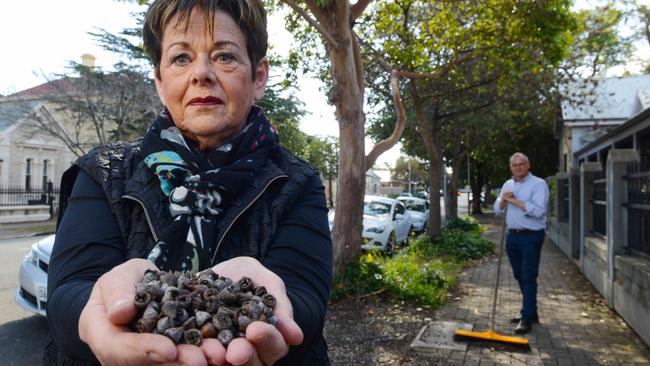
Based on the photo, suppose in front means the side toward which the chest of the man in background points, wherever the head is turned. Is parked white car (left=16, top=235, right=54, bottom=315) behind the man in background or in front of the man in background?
in front

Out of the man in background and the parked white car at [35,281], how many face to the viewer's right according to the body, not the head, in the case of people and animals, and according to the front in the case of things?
0

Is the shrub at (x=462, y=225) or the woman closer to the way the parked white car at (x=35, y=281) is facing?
the woman

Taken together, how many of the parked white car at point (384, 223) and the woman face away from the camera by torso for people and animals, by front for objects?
0

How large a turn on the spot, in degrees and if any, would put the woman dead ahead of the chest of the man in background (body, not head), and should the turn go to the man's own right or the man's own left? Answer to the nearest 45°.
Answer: approximately 45° to the man's own left

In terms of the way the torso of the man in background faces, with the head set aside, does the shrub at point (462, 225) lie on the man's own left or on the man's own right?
on the man's own right

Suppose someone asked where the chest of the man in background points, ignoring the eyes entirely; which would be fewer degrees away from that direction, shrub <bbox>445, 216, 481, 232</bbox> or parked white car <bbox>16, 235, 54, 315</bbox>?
the parked white car

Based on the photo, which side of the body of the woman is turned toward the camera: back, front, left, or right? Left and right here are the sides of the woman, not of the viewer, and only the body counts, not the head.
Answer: front
